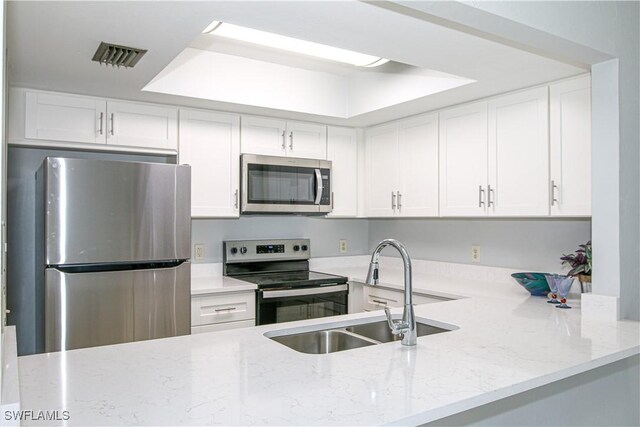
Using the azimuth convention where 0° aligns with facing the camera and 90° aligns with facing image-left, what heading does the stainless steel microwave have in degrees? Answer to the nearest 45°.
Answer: approximately 315°
